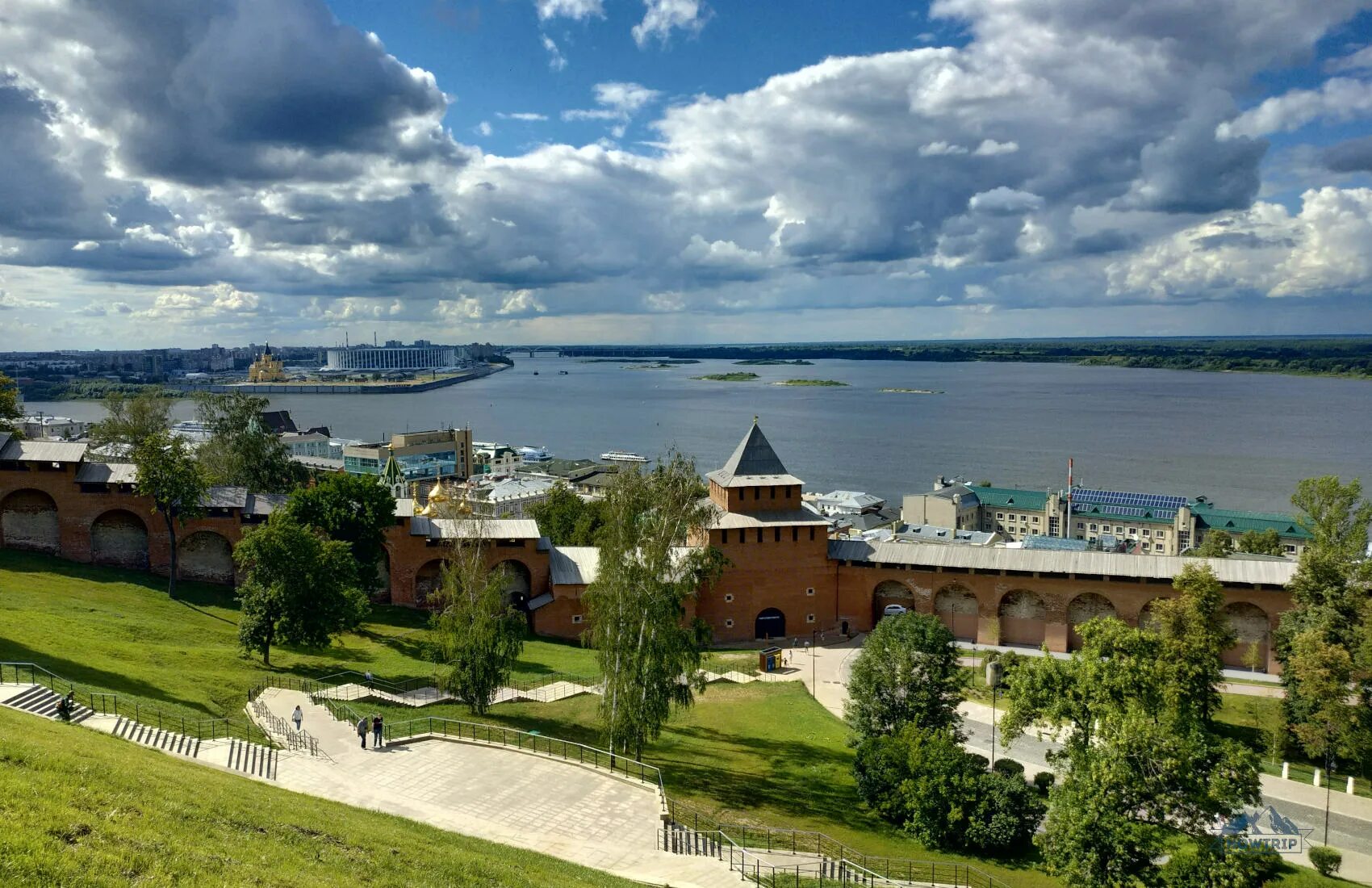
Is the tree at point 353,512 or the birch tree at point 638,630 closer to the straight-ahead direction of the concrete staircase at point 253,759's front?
the birch tree

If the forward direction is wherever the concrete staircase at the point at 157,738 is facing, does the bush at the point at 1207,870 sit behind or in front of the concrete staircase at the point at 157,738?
in front

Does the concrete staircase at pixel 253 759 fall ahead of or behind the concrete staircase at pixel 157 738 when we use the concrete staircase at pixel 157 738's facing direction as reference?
ahead

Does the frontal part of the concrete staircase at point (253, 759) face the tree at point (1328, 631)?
yes

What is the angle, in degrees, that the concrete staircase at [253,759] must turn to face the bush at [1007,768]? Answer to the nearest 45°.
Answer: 0° — it already faces it

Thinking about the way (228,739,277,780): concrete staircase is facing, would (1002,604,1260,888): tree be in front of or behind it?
in front

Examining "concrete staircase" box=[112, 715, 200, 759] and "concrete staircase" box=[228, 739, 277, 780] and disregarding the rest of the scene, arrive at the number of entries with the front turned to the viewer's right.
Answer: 2

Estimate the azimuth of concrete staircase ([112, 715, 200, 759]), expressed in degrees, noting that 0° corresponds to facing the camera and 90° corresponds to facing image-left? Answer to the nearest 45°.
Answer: approximately 270°

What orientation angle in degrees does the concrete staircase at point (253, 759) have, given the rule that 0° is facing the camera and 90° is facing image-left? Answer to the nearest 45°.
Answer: approximately 270°
